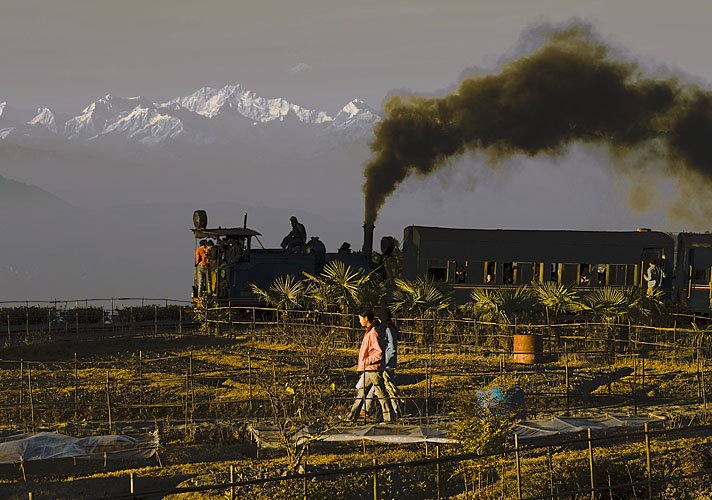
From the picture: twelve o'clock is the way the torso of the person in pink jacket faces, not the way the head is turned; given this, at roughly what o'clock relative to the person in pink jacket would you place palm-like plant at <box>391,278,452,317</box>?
The palm-like plant is roughly at 3 o'clock from the person in pink jacket.

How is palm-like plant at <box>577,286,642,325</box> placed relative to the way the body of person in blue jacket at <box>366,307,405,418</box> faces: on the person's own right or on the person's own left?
on the person's own right

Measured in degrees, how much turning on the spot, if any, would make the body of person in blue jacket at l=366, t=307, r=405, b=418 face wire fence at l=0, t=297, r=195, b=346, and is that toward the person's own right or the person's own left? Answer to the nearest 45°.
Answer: approximately 45° to the person's own right

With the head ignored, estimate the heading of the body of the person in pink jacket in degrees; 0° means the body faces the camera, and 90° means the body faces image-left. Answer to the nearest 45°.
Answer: approximately 90°

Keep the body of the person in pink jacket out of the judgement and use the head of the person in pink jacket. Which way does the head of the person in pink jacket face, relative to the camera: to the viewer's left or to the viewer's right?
to the viewer's left

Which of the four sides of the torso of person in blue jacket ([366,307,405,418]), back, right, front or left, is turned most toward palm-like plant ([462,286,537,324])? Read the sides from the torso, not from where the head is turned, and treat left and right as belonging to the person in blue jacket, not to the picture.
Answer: right

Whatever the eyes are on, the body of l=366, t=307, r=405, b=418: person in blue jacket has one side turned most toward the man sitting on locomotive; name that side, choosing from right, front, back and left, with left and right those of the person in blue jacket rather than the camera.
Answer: right

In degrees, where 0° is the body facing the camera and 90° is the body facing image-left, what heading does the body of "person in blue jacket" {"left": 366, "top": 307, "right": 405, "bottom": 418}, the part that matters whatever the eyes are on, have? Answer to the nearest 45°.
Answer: approximately 90°
